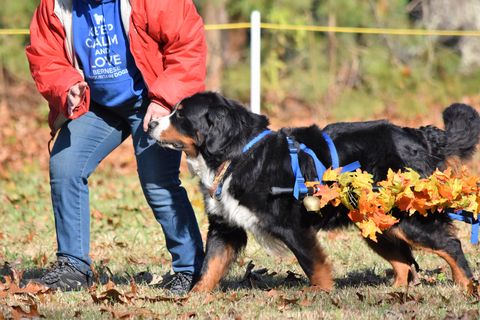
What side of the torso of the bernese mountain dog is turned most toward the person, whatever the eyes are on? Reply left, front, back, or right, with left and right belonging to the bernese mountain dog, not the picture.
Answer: front

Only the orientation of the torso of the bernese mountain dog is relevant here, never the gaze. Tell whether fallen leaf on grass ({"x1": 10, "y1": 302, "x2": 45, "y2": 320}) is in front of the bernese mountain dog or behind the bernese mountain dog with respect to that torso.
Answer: in front

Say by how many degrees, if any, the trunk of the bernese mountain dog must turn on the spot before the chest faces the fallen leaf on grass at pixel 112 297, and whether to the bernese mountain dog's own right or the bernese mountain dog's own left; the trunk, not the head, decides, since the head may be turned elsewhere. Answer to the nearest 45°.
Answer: approximately 45° to the bernese mountain dog's own left

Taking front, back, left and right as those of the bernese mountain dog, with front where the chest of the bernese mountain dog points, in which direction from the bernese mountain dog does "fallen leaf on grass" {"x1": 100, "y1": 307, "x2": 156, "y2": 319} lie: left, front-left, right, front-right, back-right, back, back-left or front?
front-left

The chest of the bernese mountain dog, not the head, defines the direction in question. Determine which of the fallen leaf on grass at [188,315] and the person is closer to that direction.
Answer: the person

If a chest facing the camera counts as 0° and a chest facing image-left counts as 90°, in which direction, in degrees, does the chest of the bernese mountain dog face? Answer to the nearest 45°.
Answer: approximately 90°
